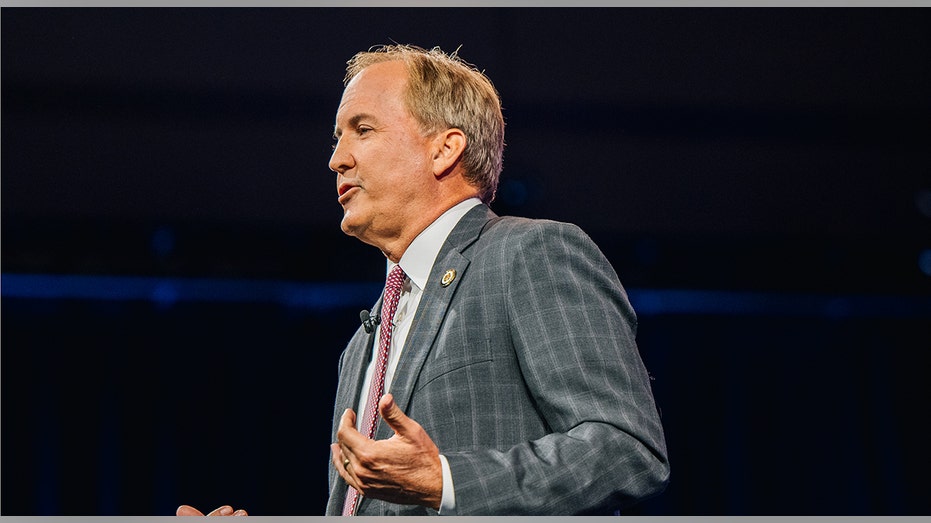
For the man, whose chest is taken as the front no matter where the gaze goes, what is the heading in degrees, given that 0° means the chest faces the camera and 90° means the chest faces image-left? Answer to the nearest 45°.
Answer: approximately 45°
